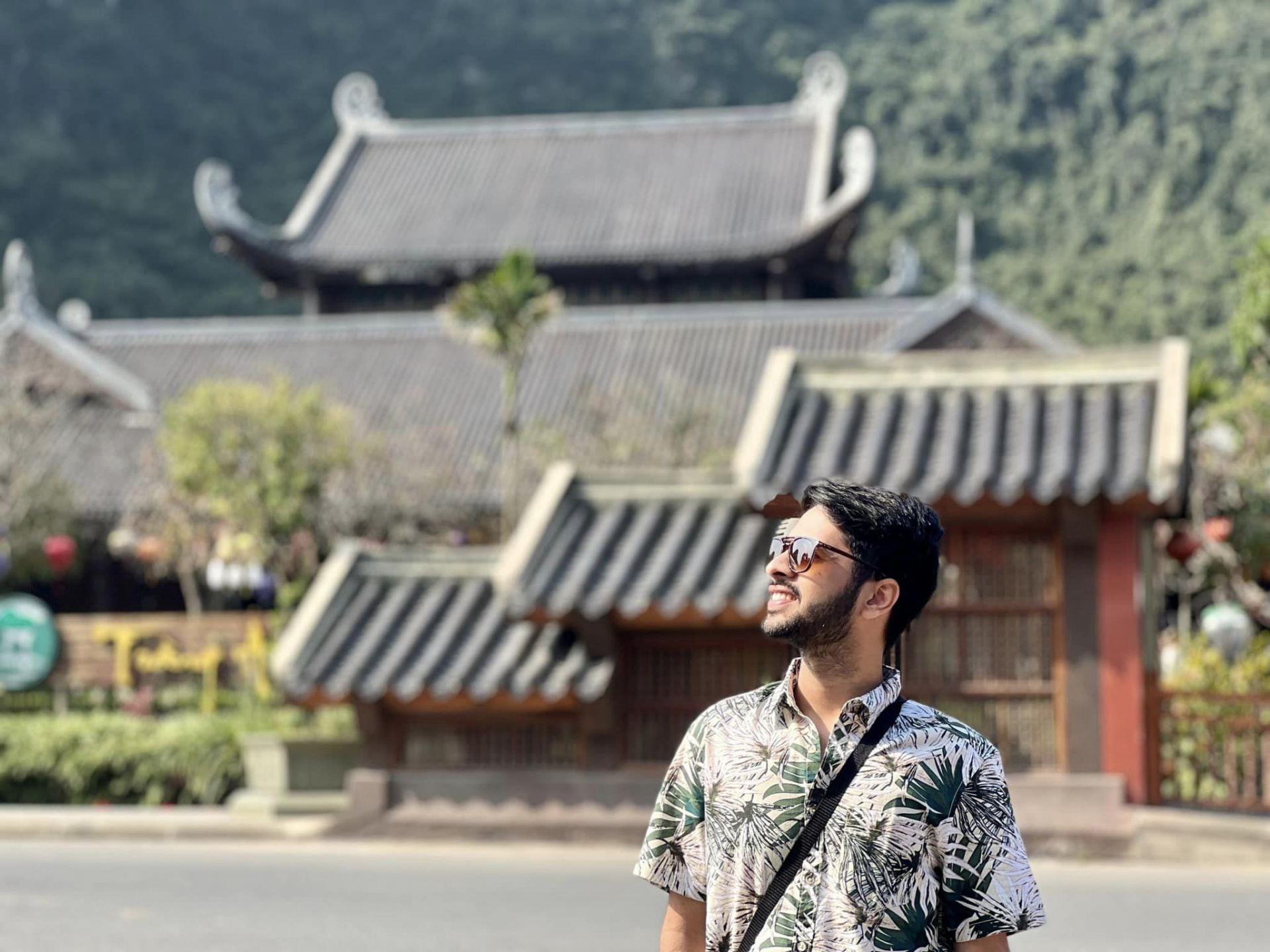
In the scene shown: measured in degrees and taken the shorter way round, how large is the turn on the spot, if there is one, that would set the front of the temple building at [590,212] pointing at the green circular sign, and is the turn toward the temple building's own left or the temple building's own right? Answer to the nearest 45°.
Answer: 0° — it already faces it

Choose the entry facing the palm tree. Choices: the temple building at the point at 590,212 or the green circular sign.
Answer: the temple building

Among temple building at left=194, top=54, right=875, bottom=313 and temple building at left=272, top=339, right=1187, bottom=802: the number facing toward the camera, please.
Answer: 2

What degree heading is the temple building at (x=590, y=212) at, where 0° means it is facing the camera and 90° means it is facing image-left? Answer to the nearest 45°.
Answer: approximately 0°

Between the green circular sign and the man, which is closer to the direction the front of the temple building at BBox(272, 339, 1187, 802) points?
the man
